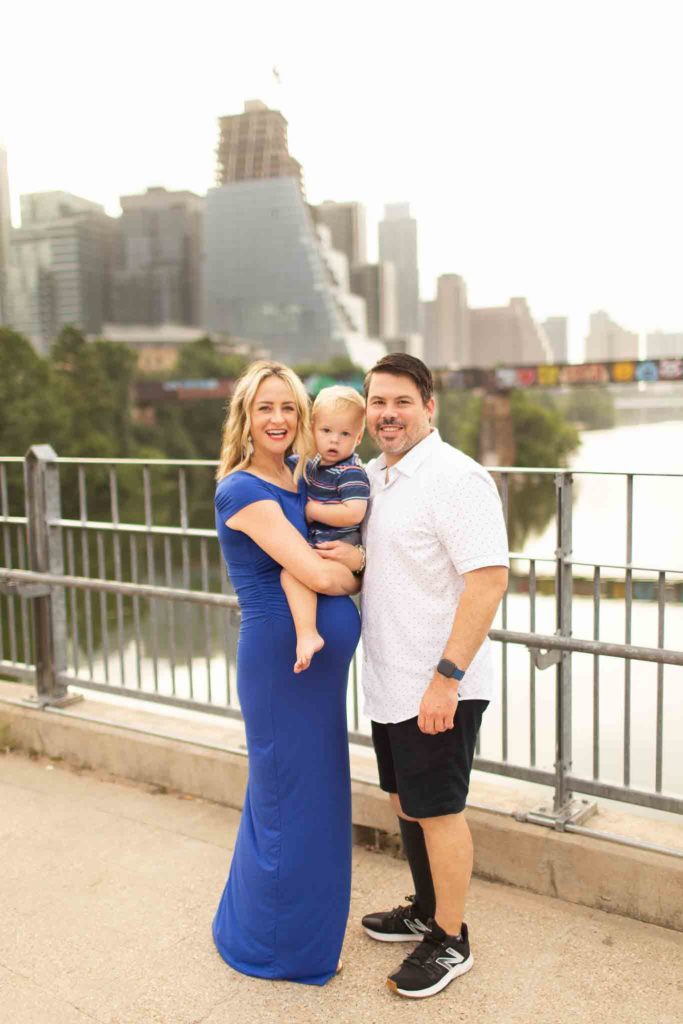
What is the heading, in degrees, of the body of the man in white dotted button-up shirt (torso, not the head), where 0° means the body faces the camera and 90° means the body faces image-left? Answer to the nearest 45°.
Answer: approximately 45°
